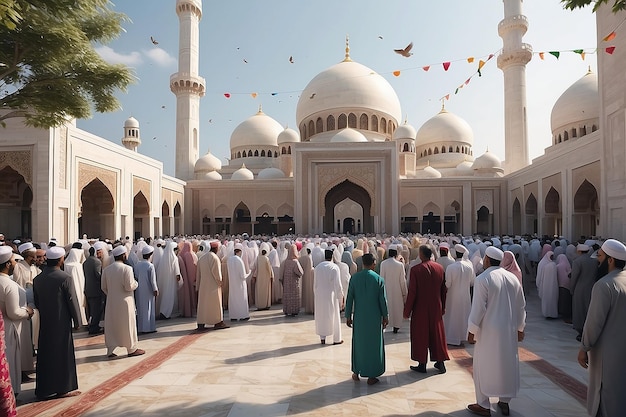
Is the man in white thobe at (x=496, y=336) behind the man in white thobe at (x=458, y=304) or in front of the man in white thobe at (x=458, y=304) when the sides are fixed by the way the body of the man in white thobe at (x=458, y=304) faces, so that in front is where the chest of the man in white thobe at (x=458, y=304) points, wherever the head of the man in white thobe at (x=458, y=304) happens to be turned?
behind

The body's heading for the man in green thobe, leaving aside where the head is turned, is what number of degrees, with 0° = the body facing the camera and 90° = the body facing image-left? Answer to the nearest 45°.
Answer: approximately 180°

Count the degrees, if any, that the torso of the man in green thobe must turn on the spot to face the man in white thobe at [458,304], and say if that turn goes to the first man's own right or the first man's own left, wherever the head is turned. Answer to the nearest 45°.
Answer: approximately 45° to the first man's own right

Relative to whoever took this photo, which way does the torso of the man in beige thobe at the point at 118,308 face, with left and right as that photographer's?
facing away from the viewer and to the right of the viewer

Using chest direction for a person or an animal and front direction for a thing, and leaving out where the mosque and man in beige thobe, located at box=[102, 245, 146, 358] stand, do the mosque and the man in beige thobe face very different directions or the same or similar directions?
very different directions

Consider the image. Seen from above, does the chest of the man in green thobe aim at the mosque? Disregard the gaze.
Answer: yes

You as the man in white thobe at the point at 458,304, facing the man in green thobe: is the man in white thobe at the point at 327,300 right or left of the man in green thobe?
right

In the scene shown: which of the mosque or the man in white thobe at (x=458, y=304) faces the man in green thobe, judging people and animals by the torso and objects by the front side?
the mosque

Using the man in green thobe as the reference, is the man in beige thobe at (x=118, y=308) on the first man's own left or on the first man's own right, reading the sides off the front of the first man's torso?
on the first man's own left

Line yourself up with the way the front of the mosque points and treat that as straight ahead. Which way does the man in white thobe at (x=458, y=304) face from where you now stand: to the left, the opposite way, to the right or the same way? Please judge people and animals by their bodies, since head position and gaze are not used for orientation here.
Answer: the opposite way

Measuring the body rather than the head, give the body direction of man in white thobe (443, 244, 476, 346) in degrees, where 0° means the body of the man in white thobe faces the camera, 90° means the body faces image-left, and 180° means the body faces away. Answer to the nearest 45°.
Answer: approximately 180°
